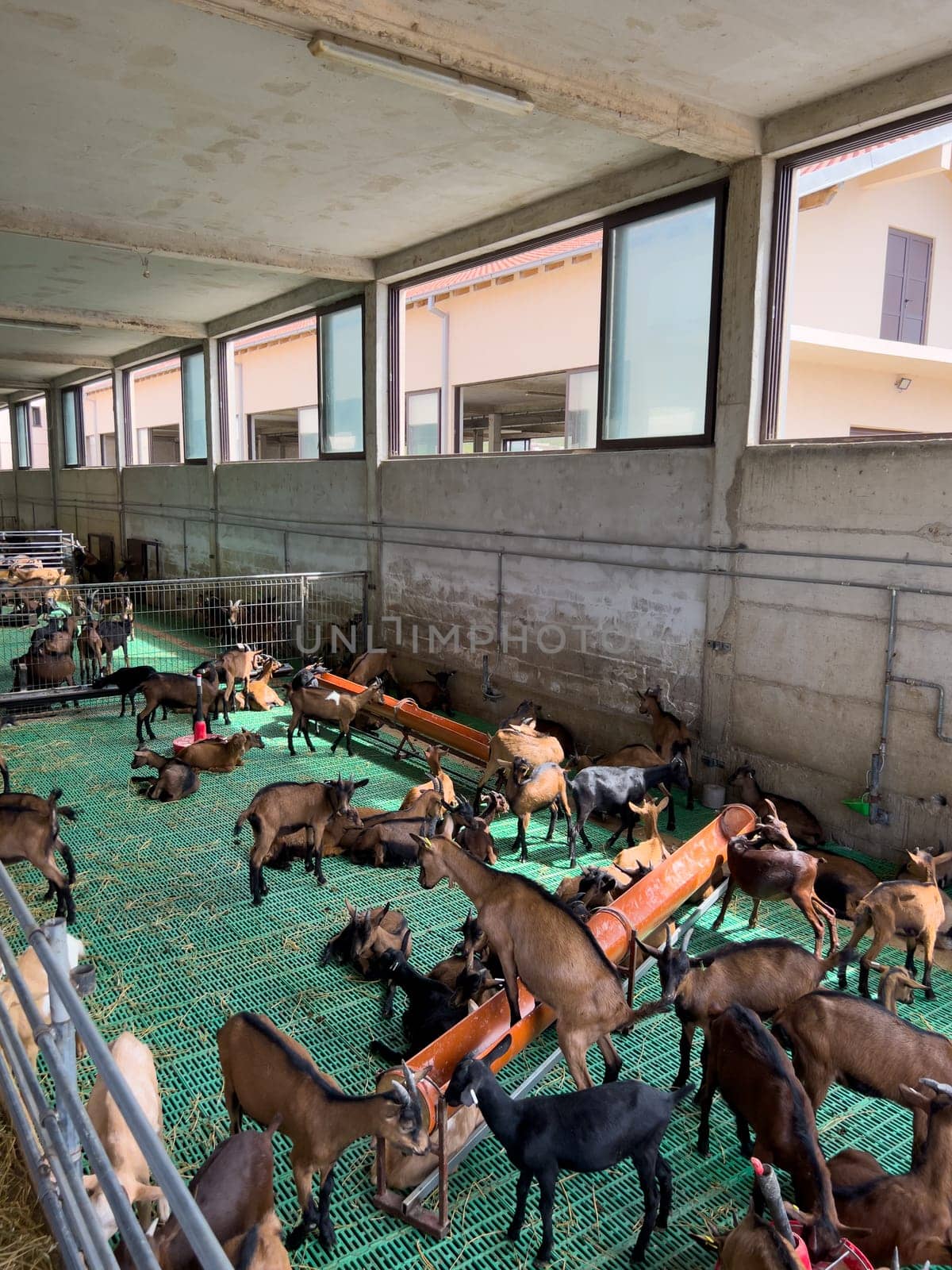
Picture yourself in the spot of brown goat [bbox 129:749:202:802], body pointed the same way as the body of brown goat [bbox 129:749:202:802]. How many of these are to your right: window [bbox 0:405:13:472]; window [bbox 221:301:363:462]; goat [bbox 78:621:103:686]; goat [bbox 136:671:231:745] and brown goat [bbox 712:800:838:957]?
4

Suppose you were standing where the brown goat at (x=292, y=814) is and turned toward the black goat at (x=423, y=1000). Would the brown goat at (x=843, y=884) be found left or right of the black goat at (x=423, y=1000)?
left

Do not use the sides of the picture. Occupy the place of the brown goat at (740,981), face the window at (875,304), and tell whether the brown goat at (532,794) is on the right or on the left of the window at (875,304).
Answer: left

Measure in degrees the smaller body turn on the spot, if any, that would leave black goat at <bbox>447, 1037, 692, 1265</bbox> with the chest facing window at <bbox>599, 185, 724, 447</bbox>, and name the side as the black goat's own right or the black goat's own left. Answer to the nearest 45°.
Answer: approximately 90° to the black goat's own right

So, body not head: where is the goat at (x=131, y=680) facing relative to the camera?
to the viewer's left

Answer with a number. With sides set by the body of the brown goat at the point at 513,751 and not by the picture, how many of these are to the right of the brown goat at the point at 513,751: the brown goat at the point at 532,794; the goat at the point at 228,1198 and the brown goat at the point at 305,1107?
3
